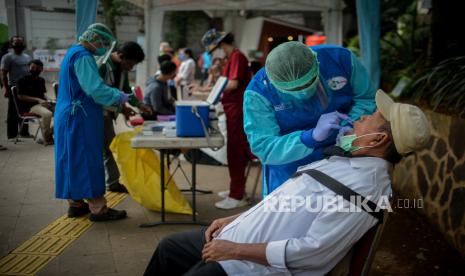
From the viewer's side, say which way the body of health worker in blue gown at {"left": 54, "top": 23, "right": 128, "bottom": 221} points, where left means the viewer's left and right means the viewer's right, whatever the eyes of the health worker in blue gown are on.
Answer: facing to the right of the viewer

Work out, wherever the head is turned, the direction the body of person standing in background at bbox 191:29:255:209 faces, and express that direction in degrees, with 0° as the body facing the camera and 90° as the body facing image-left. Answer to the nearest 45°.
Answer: approximately 90°

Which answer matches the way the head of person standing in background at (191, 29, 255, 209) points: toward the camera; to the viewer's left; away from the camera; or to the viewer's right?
to the viewer's left

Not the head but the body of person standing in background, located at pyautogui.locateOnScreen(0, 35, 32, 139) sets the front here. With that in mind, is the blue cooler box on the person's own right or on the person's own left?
on the person's own left

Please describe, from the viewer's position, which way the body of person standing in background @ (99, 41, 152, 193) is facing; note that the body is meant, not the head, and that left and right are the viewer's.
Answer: facing to the right of the viewer

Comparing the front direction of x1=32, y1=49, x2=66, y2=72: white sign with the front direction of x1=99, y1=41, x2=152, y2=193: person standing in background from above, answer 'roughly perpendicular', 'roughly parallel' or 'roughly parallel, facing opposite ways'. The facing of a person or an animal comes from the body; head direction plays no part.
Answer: roughly perpendicular

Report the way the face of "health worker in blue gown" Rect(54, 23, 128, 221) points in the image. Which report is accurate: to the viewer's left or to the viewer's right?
to the viewer's right

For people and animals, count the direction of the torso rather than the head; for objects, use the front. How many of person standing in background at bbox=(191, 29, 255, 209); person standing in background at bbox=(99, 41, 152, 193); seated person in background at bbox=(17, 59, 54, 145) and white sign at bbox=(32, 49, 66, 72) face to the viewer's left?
1

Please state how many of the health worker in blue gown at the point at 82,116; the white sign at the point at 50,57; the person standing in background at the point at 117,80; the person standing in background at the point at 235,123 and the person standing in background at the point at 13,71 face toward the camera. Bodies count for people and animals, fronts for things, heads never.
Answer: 2

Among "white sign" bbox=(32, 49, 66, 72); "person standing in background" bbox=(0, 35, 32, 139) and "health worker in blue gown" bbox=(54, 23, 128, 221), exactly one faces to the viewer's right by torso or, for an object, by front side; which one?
the health worker in blue gown
